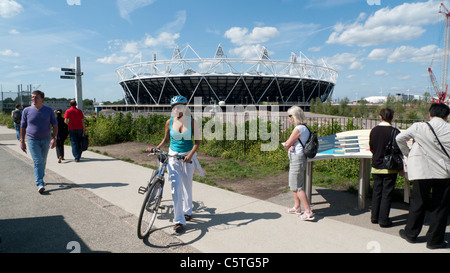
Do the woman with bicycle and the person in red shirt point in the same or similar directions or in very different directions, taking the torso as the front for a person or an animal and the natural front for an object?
very different directions

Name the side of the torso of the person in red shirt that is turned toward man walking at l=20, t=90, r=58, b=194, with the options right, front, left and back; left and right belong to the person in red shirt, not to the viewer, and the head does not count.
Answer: back

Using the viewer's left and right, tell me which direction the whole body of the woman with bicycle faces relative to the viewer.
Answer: facing the viewer

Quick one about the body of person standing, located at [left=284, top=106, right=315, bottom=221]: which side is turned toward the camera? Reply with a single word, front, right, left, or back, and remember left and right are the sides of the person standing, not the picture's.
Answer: left

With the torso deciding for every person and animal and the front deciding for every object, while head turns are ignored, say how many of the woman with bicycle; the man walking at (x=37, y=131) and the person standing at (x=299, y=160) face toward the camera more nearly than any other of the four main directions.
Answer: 2

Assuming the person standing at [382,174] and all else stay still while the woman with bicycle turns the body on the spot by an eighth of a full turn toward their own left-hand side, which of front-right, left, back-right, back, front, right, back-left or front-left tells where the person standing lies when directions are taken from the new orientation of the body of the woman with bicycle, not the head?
front-left

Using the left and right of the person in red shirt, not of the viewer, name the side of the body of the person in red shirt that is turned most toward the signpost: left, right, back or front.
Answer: front

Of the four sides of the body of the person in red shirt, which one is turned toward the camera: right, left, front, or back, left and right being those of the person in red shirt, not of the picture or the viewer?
back

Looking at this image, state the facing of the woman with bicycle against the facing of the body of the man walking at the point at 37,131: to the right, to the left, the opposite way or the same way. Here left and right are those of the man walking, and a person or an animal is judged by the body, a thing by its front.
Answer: the same way

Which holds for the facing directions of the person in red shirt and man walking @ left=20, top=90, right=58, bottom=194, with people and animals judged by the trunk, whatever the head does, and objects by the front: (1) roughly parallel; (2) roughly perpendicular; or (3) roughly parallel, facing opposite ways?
roughly parallel, facing opposite ways

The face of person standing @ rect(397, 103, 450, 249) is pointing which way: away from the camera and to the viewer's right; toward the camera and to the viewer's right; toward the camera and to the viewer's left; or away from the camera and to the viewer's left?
away from the camera and to the viewer's left

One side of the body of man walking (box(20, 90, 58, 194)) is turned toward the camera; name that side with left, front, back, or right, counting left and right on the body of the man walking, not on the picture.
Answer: front

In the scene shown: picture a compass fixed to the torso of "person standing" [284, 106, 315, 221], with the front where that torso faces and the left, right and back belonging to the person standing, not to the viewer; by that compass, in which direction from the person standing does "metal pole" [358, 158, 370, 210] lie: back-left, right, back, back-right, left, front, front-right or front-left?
back-right

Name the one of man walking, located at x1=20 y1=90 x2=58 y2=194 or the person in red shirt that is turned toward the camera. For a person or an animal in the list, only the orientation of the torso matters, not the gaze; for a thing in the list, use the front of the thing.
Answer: the man walking

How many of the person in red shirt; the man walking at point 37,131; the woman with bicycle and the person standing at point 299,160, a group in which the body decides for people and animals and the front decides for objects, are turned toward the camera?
2
